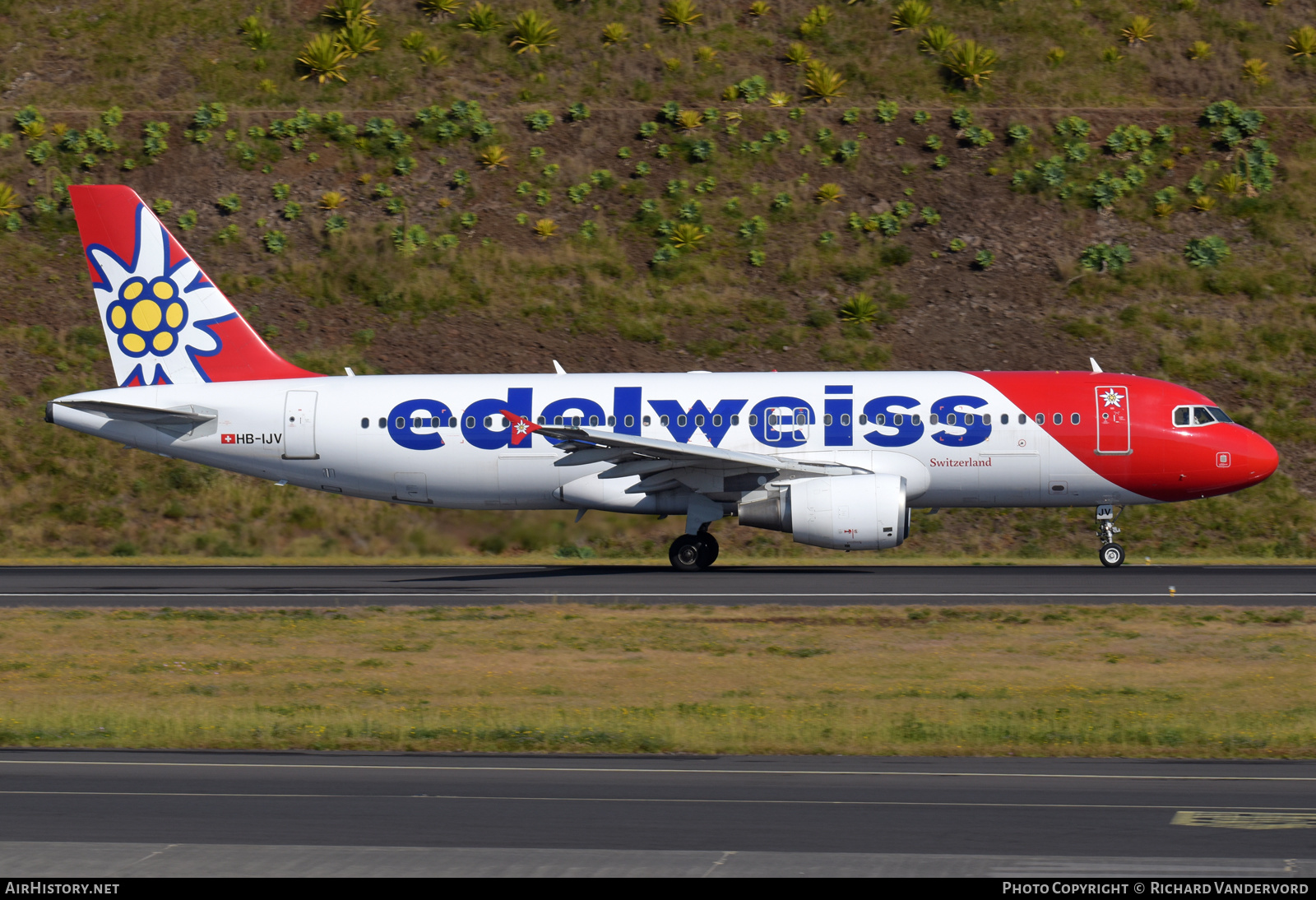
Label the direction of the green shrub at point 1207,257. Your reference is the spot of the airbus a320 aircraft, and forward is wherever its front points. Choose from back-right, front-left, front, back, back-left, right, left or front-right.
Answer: front-left

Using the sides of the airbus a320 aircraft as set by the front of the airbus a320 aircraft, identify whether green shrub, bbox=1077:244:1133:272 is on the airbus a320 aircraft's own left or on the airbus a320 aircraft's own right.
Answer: on the airbus a320 aircraft's own left

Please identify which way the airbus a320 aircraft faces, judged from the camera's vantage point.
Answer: facing to the right of the viewer

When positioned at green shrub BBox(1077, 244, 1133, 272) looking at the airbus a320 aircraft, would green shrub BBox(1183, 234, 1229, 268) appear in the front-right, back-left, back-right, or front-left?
back-left
